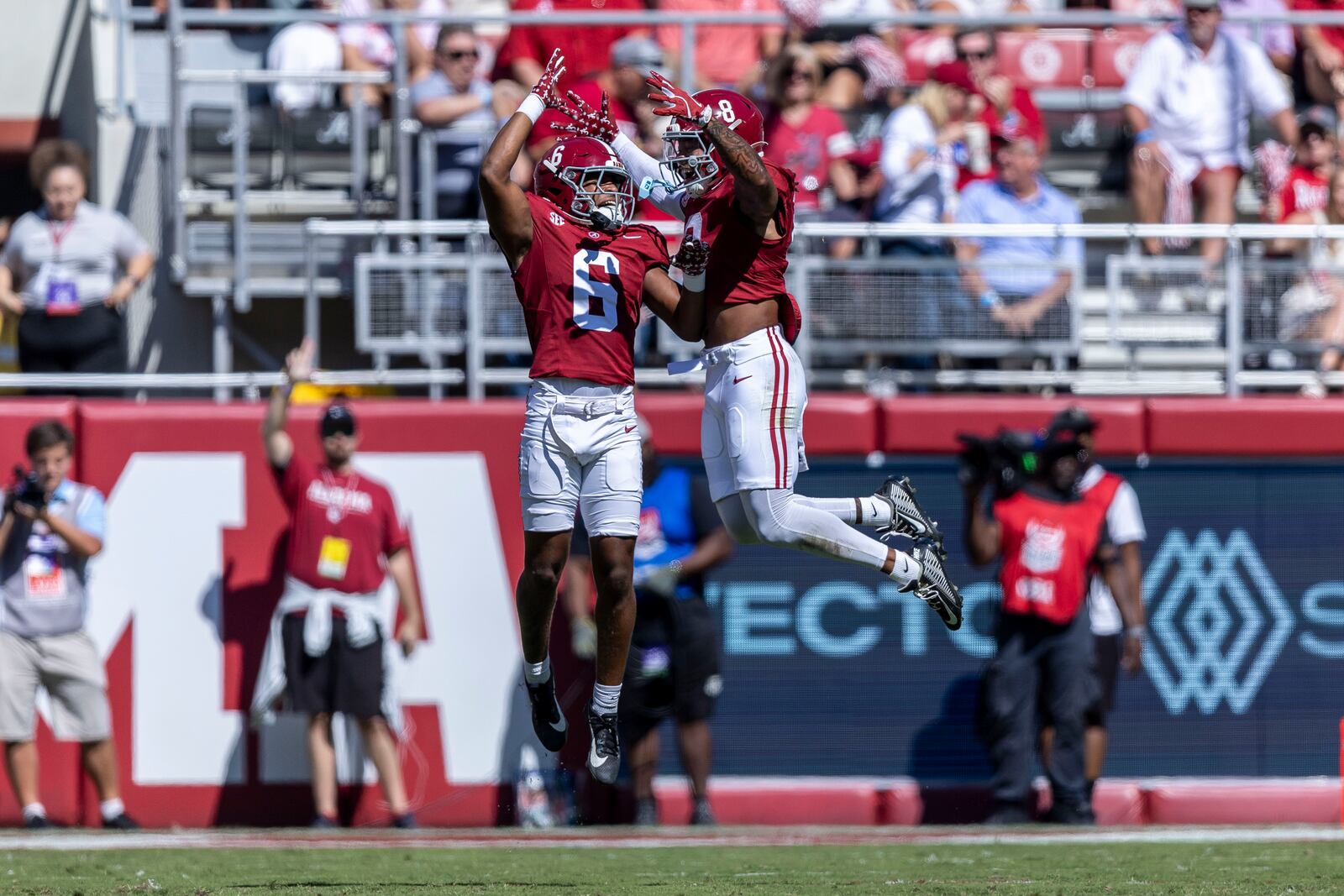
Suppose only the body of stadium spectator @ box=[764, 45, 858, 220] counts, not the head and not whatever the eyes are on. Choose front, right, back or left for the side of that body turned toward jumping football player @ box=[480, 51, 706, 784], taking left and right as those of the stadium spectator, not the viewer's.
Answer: front

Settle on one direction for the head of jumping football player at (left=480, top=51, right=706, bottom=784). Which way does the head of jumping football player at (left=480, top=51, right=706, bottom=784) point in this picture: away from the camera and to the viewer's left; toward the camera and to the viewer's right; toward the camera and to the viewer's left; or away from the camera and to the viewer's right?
toward the camera and to the viewer's right

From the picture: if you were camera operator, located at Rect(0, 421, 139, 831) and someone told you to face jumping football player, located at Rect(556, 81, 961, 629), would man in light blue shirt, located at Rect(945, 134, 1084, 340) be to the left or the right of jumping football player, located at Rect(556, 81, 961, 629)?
left

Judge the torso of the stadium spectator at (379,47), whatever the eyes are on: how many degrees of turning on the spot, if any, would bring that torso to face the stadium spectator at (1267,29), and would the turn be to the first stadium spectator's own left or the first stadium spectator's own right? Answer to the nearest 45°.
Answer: approximately 90° to the first stadium spectator's own left

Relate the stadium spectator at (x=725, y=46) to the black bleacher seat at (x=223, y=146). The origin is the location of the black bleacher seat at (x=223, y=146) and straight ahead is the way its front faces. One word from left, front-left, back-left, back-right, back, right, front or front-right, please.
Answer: left

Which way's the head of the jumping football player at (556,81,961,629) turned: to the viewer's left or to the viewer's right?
to the viewer's left

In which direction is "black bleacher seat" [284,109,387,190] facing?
toward the camera

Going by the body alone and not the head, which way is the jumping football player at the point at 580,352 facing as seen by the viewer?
toward the camera
